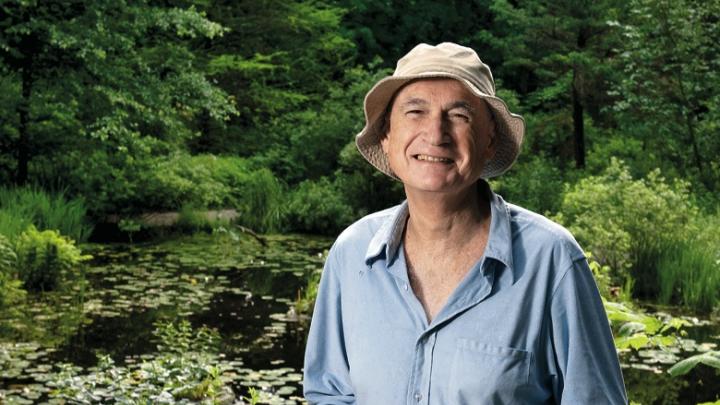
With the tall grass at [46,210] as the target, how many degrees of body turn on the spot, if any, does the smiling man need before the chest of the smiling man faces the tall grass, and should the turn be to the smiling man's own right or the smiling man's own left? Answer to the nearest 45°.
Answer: approximately 90° to the smiling man's own right

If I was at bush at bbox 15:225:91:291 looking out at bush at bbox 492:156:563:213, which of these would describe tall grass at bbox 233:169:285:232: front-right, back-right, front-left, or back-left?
front-left

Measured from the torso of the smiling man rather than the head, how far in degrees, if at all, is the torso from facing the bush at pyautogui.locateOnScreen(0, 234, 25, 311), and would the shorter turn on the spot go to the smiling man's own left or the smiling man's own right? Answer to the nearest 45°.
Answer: approximately 90° to the smiling man's own right

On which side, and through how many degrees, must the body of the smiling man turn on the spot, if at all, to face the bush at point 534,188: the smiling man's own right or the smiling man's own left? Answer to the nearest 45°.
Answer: approximately 135° to the smiling man's own right

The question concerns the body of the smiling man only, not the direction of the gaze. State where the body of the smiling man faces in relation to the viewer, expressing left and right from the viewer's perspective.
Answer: facing the viewer and to the left of the viewer

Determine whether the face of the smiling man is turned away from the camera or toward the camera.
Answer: toward the camera

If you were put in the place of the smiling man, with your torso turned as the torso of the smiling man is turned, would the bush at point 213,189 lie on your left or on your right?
on your right
